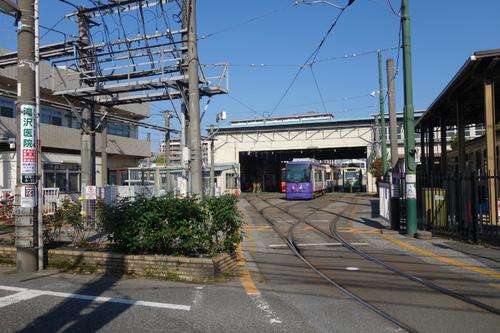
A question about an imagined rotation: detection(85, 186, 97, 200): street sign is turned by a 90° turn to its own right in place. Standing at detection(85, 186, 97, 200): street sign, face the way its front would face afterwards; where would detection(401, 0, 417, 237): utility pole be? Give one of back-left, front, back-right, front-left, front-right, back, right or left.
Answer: back-left

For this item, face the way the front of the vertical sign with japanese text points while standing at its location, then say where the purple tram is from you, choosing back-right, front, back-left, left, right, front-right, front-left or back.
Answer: back-left

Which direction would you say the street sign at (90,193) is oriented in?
toward the camera

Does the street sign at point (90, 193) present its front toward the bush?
yes

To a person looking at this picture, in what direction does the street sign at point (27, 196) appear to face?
facing the viewer

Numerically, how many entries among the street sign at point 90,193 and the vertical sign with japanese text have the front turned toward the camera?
2

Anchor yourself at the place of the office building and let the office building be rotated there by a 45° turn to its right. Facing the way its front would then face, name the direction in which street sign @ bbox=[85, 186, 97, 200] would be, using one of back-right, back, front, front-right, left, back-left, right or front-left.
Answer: front

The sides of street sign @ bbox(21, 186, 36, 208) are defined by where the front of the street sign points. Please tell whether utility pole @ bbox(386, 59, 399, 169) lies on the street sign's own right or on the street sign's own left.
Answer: on the street sign's own left

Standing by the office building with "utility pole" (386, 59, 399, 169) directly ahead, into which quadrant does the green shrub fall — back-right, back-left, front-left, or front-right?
front-right

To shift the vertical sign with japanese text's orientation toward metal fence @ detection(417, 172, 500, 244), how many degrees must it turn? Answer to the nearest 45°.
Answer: approximately 90° to its left

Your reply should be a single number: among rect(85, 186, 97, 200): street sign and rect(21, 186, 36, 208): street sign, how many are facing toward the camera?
2
